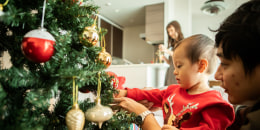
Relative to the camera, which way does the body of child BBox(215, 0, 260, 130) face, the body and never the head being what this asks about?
to the viewer's left

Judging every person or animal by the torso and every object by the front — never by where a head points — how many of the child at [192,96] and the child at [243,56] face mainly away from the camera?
0

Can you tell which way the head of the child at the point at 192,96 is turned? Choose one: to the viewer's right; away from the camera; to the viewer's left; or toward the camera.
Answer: to the viewer's left

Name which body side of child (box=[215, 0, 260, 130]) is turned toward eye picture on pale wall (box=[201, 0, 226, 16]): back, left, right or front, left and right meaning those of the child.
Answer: right

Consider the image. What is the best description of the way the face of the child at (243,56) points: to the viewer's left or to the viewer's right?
to the viewer's left

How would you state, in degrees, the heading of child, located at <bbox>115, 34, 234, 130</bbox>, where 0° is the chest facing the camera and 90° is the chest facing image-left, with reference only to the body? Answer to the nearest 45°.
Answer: approximately 45°
